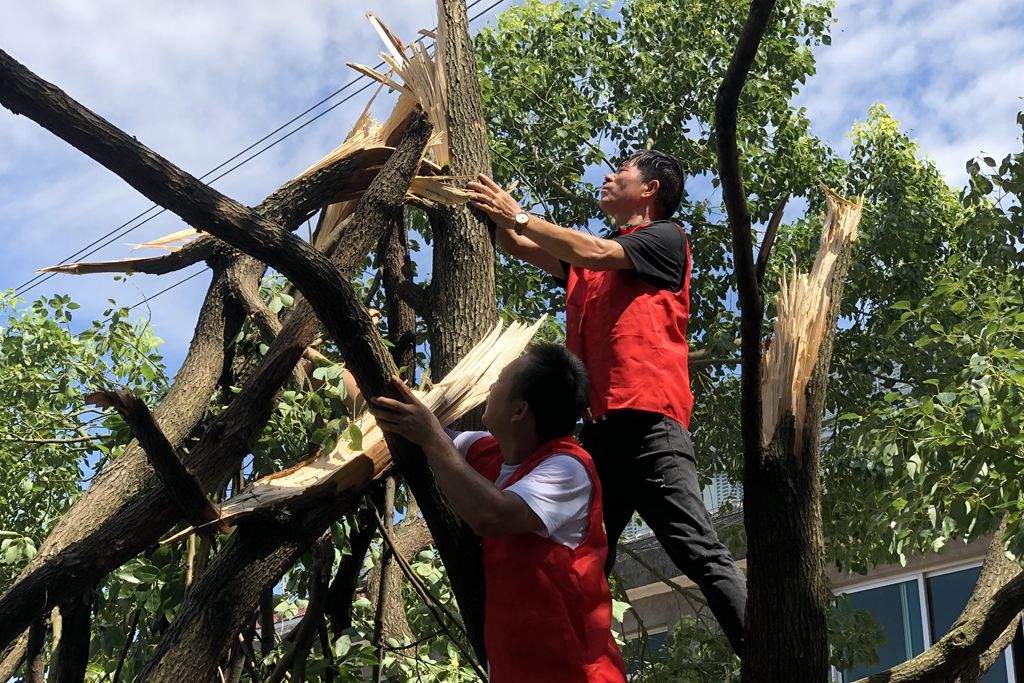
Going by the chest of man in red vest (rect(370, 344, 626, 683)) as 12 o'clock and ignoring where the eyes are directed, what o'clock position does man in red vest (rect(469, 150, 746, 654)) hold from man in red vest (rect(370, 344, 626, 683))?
man in red vest (rect(469, 150, 746, 654)) is roughly at 4 o'clock from man in red vest (rect(370, 344, 626, 683)).

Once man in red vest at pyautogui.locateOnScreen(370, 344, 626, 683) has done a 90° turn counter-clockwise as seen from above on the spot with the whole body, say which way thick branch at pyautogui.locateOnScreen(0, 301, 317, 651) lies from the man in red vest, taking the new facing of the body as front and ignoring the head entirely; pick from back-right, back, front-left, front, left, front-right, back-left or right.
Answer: back-right

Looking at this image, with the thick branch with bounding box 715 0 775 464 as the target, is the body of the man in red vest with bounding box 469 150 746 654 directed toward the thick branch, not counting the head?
no

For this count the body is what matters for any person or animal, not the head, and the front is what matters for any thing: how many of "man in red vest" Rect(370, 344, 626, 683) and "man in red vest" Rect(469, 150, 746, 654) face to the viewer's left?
2

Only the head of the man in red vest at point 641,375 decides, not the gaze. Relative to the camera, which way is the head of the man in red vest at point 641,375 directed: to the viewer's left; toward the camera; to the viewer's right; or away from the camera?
to the viewer's left

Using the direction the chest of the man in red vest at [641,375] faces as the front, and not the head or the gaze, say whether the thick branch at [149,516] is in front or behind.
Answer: in front

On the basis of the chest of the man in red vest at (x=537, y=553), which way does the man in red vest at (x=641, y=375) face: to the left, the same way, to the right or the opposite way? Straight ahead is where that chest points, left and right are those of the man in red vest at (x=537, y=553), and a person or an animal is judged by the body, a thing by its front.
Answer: the same way

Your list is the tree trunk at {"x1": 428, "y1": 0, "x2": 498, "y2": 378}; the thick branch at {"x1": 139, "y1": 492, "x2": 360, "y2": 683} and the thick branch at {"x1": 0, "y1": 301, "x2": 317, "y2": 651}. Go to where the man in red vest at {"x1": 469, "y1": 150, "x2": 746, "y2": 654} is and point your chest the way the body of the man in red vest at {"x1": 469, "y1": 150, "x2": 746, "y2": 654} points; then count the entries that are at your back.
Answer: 0

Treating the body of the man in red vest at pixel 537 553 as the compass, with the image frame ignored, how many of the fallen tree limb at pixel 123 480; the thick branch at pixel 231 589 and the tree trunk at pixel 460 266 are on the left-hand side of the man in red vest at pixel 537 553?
0

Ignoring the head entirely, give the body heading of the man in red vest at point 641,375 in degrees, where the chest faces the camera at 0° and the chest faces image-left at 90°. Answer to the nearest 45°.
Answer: approximately 90°

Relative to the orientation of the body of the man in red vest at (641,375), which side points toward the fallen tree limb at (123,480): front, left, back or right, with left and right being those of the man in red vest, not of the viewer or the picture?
front

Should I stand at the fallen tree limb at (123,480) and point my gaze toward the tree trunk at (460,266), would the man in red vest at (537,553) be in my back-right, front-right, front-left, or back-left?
front-right

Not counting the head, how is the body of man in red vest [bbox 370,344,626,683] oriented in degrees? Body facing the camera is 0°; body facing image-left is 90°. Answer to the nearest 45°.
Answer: approximately 90°

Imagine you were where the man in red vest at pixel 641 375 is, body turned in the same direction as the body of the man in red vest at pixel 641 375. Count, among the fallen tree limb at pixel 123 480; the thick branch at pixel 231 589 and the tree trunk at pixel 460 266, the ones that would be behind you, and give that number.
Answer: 0
